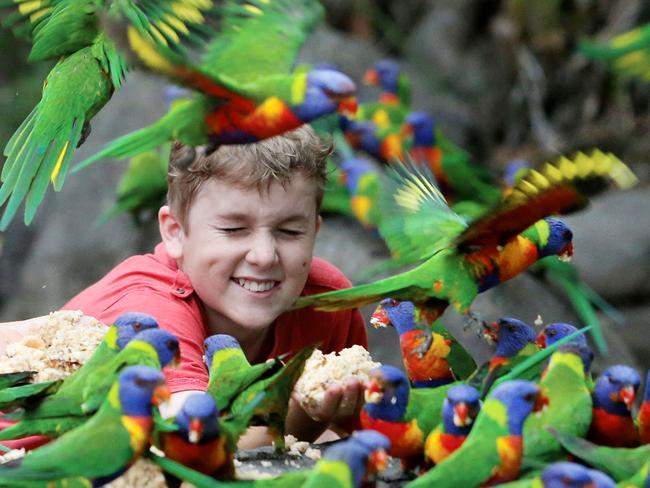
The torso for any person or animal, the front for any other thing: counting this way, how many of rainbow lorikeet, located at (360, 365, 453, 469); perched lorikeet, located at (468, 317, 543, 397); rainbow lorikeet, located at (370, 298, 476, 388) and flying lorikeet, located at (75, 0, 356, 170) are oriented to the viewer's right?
1

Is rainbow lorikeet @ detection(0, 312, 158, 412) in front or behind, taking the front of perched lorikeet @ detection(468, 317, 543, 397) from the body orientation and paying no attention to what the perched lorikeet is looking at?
in front

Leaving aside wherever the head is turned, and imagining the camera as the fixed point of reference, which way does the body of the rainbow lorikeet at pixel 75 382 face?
to the viewer's right

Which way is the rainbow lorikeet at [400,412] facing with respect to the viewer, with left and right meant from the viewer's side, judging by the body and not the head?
facing the viewer and to the left of the viewer

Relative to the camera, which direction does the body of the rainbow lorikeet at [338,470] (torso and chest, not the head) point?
to the viewer's right

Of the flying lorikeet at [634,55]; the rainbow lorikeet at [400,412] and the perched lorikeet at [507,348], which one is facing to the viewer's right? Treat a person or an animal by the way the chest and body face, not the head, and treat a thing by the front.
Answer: the flying lorikeet at [634,55]

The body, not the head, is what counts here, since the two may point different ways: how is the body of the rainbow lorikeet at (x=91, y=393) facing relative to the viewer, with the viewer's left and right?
facing to the right of the viewer

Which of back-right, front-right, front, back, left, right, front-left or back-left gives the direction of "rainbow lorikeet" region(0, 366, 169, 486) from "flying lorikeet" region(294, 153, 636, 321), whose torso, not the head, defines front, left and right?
back-right

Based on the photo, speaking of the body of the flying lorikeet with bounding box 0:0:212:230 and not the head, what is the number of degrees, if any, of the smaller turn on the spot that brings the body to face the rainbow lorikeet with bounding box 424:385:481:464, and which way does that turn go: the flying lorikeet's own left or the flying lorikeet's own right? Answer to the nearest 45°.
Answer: approximately 90° to the flying lorikeet's own right

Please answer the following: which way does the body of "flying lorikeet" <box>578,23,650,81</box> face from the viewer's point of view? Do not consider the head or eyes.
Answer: to the viewer's right

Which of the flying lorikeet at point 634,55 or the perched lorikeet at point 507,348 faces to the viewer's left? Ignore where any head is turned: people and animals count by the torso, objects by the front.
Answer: the perched lorikeet at point 507,348

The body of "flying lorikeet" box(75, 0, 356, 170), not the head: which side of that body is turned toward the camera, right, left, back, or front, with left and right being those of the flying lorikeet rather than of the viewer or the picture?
right
